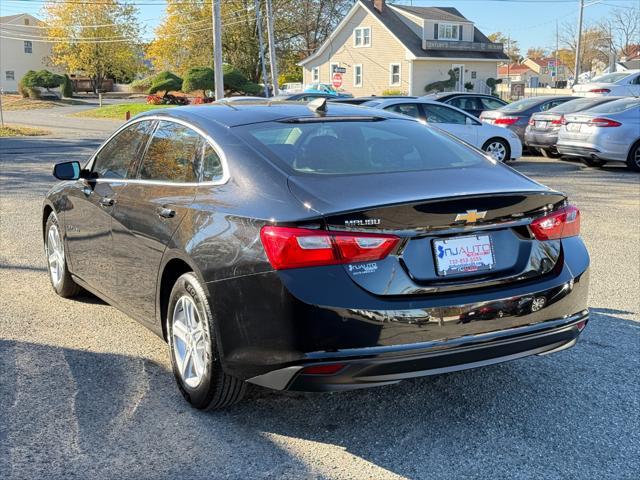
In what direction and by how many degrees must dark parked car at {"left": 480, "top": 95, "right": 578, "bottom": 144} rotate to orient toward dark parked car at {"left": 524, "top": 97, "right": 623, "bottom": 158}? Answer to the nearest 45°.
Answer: approximately 90° to its right

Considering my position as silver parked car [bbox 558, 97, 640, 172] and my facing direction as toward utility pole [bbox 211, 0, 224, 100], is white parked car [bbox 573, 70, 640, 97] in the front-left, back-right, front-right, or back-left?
front-right

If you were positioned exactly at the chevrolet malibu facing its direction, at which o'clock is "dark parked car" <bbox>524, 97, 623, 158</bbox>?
The dark parked car is roughly at 2 o'clock from the chevrolet malibu.

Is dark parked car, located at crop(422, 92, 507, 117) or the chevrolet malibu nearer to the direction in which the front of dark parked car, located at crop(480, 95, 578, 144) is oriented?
the dark parked car

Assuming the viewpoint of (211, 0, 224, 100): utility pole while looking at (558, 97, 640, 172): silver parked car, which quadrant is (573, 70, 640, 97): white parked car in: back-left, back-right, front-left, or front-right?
front-left

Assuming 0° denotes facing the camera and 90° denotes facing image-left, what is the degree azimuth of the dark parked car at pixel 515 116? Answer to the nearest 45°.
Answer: approximately 225°

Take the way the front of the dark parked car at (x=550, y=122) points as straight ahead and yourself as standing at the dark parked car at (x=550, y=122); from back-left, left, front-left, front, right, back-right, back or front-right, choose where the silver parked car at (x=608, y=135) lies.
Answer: right
